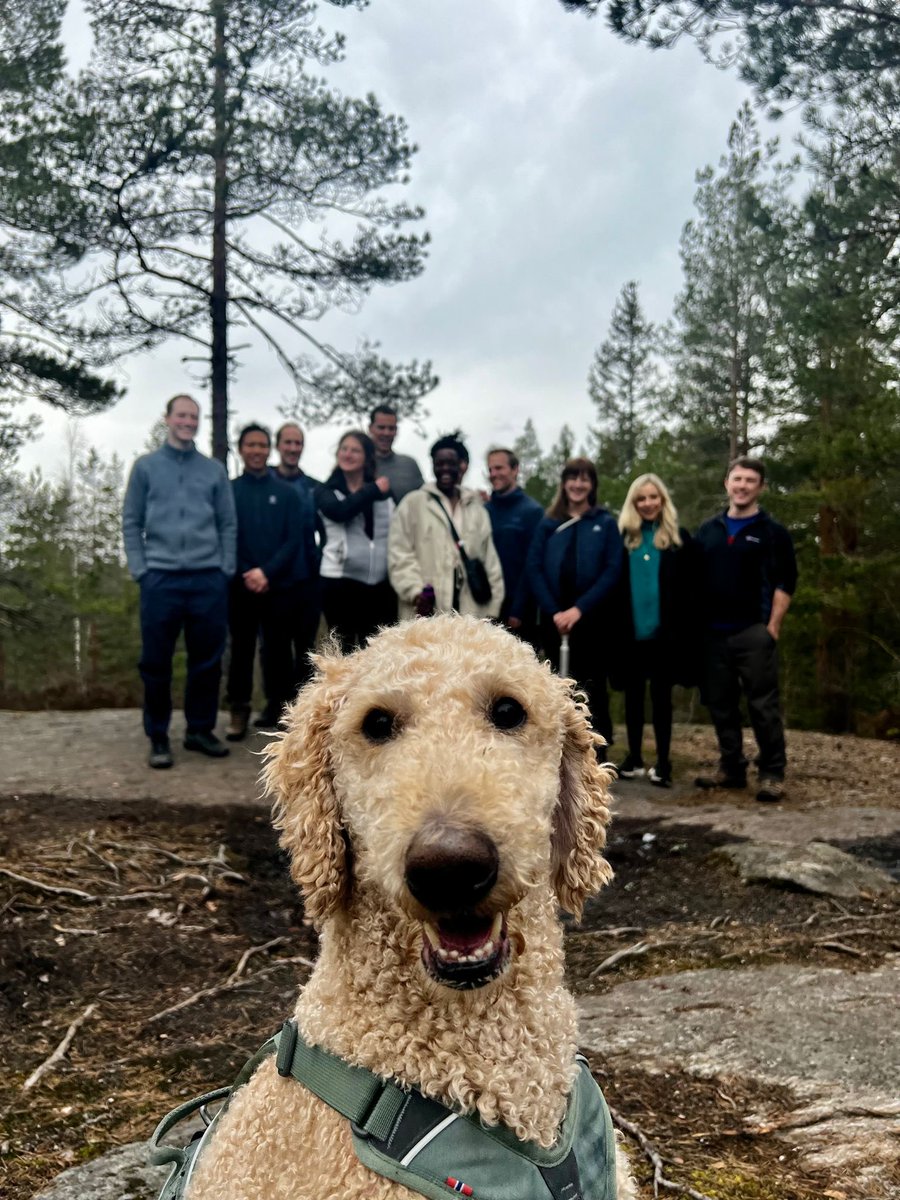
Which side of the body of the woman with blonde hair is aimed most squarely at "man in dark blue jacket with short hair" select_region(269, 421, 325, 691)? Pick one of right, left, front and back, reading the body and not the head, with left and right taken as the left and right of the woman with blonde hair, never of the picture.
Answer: right

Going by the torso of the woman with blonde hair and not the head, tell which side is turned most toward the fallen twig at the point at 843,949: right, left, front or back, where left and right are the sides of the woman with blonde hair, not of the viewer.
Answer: front

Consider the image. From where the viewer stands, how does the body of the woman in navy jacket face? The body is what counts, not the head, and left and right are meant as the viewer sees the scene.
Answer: facing the viewer

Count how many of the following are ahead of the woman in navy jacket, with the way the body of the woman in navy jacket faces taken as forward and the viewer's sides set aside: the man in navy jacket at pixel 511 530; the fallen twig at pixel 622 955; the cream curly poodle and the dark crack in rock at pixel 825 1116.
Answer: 3

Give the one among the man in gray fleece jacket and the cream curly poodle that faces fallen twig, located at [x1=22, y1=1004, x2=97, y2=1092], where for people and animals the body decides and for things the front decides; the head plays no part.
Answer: the man in gray fleece jacket

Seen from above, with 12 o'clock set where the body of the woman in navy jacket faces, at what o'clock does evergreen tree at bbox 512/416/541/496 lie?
The evergreen tree is roughly at 6 o'clock from the woman in navy jacket.

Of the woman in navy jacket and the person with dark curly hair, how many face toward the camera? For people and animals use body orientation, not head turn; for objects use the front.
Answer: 2

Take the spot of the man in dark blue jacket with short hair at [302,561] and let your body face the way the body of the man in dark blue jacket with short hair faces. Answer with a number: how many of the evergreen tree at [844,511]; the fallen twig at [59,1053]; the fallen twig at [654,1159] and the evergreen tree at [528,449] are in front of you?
2

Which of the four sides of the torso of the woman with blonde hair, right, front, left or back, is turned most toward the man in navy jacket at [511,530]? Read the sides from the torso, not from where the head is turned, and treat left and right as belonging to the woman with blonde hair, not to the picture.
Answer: right

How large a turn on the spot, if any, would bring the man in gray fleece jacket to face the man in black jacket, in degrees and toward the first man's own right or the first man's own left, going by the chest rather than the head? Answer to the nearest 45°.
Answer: approximately 90° to the first man's own left

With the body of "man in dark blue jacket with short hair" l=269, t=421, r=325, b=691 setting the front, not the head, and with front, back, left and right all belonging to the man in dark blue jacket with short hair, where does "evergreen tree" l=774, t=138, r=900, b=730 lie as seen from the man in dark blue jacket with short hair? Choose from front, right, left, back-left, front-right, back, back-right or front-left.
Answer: back-left
